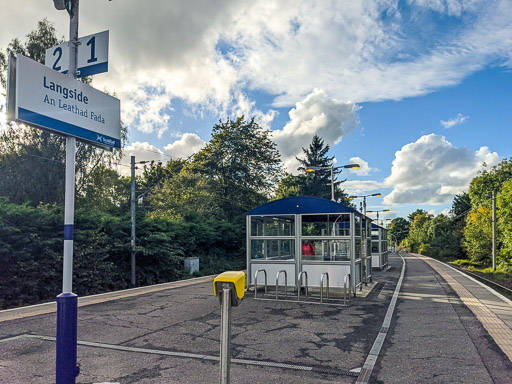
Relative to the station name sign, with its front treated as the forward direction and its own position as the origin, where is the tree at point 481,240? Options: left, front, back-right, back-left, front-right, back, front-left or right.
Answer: left

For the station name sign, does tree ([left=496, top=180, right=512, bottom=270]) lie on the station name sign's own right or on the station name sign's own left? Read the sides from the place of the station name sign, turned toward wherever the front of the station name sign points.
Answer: on the station name sign's own left

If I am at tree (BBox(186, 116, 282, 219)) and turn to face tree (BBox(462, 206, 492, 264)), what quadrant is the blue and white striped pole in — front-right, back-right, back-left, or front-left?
back-right

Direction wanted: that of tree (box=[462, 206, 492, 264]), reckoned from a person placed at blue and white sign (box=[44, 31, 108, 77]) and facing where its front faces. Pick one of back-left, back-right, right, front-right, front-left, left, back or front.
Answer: back

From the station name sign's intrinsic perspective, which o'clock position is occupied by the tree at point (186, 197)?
The tree is roughly at 8 o'clock from the station name sign.

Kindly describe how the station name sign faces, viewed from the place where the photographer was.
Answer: facing the viewer and to the right of the viewer

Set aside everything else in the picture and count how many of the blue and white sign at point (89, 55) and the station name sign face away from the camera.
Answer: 0

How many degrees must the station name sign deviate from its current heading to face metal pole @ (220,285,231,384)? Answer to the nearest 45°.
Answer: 0° — it already faces it
